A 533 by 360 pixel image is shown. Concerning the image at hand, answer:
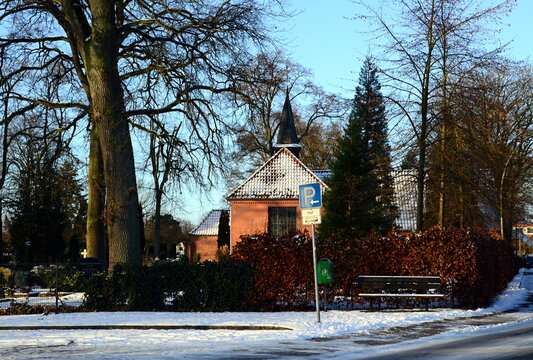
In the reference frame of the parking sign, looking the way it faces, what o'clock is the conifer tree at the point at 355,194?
The conifer tree is roughly at 6 o'clock from the parking sign.

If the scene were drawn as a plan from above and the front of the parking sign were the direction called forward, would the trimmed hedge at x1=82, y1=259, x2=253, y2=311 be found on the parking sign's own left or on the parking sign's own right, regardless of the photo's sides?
on the parking sign's own right

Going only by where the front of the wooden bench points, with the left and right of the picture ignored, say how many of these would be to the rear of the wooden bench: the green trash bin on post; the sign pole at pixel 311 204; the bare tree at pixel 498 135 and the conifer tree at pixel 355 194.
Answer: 2

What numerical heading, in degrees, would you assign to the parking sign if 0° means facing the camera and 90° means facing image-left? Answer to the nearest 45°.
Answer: approximately 0°

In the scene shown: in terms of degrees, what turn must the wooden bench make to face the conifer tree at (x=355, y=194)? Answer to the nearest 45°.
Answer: approximately 180°

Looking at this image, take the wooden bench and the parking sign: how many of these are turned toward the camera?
2

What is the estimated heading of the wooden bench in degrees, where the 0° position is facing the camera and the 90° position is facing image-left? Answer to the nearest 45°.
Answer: approximately 0°

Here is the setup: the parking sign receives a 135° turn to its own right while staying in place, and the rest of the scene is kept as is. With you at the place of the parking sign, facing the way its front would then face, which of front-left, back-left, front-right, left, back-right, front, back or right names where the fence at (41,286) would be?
front

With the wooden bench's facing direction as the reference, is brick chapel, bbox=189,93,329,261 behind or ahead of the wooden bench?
behind

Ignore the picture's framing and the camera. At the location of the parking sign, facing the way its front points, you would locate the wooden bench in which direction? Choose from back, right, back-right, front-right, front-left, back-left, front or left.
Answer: back-left

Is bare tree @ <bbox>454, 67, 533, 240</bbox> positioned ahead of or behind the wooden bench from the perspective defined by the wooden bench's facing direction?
behind

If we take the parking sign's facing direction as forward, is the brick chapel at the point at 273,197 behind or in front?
behind

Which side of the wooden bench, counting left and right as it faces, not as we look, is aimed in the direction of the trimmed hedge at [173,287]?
right

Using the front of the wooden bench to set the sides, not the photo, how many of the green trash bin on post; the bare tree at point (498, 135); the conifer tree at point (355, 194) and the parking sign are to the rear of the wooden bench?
2
